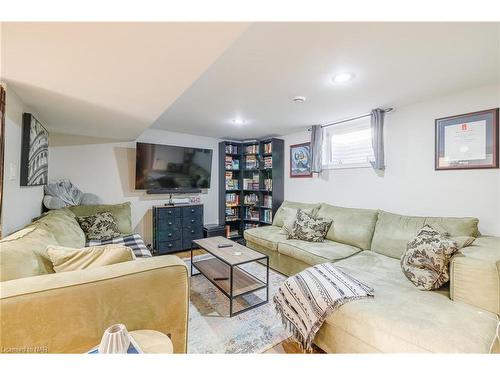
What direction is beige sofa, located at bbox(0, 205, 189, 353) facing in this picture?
to the viewer's right

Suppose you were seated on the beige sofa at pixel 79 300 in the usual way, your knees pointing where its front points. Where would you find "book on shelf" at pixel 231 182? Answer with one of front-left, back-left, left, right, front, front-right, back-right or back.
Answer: front-left

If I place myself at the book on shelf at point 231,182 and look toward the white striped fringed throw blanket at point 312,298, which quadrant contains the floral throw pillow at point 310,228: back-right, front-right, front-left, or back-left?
front-left

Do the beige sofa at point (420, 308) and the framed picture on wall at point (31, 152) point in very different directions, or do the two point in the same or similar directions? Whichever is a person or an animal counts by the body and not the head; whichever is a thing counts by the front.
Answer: very different directions

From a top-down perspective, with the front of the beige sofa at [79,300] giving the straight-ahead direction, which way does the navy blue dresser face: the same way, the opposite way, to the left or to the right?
to the right

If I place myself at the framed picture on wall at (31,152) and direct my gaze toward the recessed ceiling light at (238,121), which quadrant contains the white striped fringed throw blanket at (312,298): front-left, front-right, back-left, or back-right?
front-right

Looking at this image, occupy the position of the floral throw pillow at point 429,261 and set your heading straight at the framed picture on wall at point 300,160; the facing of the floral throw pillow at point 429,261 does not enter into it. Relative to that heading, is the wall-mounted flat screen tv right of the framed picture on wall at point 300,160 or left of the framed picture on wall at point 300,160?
left

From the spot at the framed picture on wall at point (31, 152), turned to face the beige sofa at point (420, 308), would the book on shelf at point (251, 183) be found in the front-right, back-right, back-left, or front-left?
front-left

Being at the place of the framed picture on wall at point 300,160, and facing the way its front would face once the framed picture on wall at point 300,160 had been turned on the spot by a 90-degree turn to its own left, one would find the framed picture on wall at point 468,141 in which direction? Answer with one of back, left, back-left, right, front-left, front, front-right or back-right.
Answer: front

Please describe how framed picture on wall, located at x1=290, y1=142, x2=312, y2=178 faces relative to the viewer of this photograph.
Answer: facing the viewer and to the left of the viewer

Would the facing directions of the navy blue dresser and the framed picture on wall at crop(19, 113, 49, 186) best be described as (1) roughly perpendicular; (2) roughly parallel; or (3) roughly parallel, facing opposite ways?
roughly perpendicular

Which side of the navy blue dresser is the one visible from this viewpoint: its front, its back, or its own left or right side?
front

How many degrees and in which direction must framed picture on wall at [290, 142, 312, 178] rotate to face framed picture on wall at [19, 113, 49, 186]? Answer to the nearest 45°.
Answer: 0° — it already faces it
